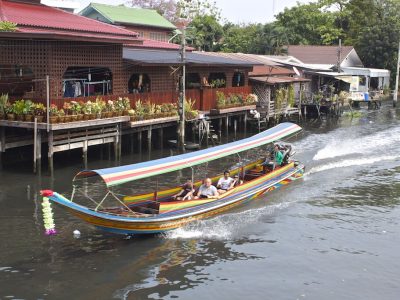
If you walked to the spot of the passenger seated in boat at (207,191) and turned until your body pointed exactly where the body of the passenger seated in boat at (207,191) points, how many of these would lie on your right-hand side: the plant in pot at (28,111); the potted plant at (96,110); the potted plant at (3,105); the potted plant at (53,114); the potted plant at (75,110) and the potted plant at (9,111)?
6

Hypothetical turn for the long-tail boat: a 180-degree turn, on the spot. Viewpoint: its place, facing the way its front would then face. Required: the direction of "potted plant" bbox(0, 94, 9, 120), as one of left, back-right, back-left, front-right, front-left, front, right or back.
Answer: left

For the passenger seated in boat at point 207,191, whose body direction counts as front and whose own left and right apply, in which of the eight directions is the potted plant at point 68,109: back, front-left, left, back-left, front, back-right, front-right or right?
right

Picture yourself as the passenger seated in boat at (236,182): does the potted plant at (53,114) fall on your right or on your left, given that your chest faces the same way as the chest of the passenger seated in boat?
on your right

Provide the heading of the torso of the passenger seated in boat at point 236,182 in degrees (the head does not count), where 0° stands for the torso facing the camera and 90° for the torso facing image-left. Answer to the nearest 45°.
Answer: approximately 45°

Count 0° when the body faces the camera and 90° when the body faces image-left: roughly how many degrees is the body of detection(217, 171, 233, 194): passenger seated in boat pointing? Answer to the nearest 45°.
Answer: approximately 45°

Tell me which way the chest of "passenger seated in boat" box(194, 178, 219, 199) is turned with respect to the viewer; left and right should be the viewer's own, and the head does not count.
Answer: facing the viewer and to the left of the viewer

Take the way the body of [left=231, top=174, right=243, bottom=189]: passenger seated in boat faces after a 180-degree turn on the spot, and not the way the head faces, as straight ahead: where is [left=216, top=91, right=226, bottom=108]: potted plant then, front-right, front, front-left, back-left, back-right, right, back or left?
front-left

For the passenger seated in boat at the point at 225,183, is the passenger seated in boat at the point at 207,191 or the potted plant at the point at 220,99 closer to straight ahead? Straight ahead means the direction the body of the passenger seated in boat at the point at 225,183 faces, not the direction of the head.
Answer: the passenger seated in boat

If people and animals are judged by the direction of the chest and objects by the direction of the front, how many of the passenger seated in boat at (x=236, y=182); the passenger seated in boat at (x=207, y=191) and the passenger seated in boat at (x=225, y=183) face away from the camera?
0

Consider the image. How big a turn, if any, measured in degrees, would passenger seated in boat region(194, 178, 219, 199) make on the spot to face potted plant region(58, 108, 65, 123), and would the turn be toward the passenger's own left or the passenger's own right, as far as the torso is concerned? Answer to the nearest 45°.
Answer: approximately 90° to the passenger's own right

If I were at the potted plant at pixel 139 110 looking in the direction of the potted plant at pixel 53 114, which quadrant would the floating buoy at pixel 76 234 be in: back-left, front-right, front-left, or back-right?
front-left

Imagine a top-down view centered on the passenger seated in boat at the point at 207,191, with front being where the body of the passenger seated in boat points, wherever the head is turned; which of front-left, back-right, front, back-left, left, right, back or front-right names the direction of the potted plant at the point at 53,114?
right

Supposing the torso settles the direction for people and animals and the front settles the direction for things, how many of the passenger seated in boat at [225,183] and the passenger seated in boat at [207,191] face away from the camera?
0

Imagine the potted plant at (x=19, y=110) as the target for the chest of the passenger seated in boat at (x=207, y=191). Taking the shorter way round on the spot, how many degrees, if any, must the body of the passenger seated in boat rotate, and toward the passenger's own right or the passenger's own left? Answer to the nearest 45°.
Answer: approximately 90° to the passenger's own right

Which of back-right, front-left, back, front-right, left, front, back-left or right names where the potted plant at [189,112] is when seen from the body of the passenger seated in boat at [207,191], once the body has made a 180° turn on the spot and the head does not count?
front-left
